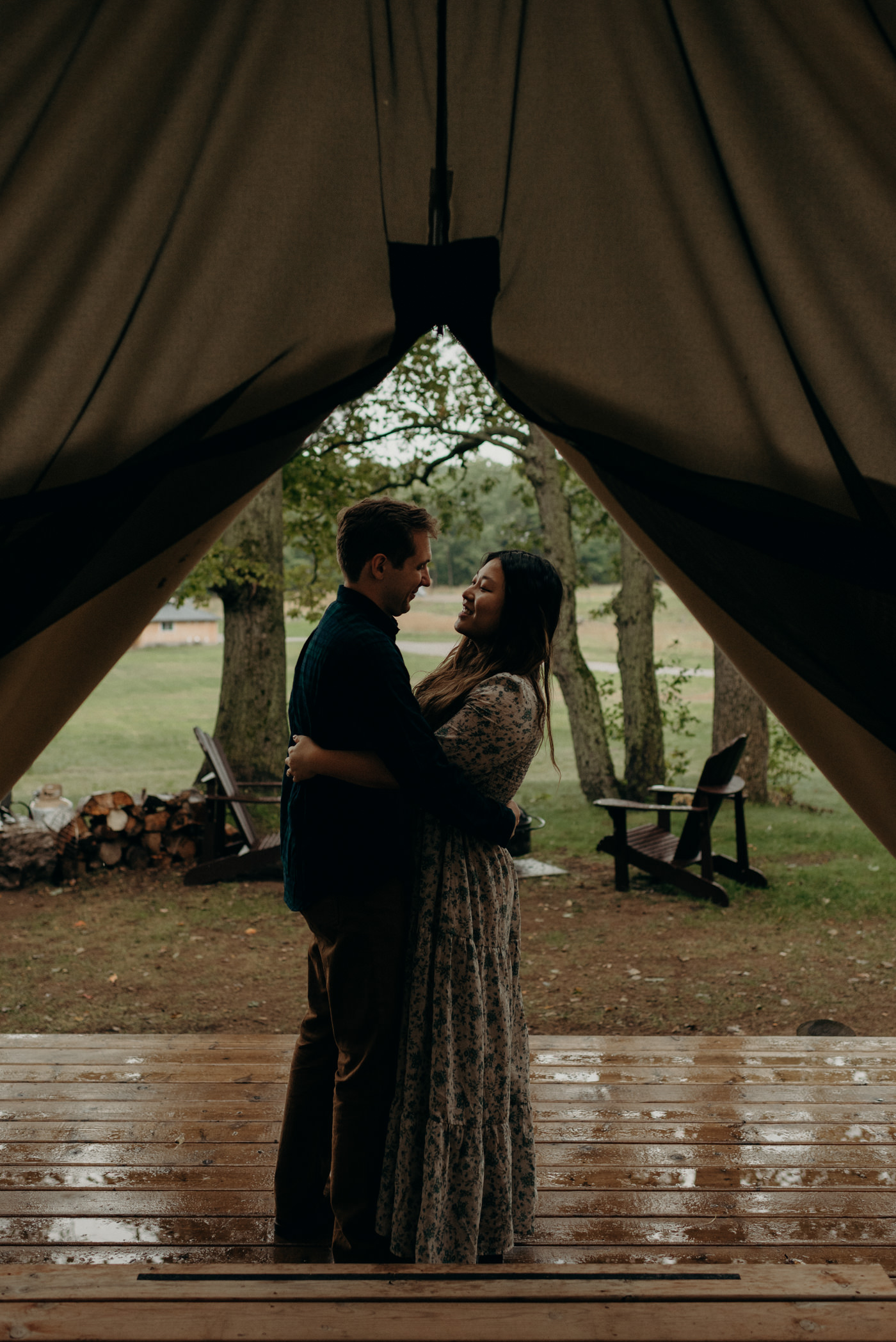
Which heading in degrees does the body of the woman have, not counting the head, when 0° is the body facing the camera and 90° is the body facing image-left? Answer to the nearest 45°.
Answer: approximately 90°

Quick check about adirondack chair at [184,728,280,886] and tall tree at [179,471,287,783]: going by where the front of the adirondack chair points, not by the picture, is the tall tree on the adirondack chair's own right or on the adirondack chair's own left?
on the adirondack chair's own left

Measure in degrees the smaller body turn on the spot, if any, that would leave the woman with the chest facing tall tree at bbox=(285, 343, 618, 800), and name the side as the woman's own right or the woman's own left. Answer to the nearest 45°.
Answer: approximately 90° to the woman's own right

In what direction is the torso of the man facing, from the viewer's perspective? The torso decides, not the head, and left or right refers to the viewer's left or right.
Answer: facing to the right of the viewer

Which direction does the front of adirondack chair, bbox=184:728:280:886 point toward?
to the viewer's right

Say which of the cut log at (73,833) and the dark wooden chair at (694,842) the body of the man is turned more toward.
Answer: the dark wooden chair

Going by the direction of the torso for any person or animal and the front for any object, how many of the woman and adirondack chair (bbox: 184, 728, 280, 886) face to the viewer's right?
1

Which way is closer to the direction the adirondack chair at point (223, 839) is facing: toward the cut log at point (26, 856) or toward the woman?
the woman

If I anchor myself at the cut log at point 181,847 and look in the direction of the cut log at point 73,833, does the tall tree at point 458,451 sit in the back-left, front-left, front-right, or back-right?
back-right

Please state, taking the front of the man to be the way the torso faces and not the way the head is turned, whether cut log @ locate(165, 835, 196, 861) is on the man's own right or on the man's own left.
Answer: on the man's own left

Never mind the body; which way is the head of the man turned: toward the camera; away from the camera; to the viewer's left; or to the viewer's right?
to the viewer's right

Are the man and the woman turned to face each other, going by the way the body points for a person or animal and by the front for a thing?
yes
